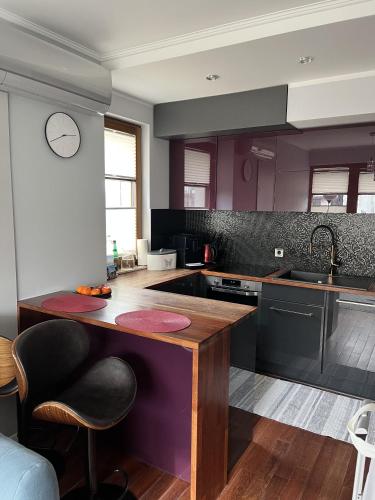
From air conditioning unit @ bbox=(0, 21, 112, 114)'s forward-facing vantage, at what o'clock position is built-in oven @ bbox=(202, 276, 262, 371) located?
The built-in oven is roughly at 10 o'clock from the air conditioning unit.

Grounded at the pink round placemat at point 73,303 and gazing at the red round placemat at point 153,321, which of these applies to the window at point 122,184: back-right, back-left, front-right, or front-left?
back-left

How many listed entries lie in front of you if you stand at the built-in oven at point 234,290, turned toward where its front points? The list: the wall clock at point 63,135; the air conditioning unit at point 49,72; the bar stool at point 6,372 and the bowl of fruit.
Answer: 4

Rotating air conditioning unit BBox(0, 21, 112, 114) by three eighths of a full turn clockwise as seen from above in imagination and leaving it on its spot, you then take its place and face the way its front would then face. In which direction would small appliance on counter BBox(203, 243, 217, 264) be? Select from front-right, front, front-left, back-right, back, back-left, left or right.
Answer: back-right

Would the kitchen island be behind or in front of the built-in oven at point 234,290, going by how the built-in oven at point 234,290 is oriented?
in front

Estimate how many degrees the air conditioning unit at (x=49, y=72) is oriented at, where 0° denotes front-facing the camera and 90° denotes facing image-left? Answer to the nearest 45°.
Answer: approximately 315°

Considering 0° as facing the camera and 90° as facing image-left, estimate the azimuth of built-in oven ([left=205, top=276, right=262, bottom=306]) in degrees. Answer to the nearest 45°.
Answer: approximately 45°

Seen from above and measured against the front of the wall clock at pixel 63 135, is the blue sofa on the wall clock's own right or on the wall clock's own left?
on the wall clock's own right
